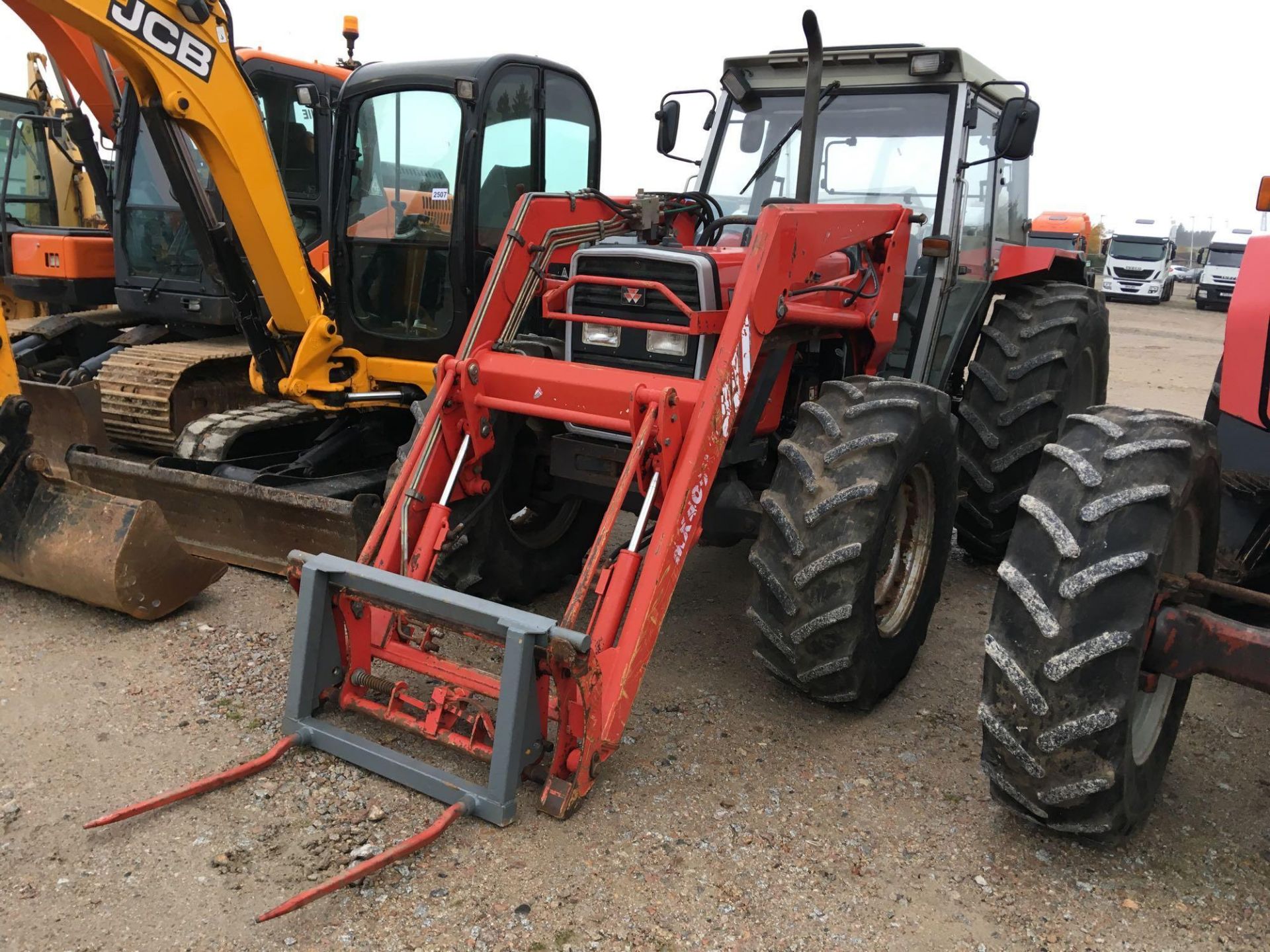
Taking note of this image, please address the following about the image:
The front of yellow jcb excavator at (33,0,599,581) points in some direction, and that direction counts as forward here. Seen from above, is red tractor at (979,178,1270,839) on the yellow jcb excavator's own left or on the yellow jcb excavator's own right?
on the yellow jcb excavator's own left

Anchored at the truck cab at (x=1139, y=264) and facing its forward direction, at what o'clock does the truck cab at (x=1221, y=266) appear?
the truck cab at (x=1221, y=266) is roughly at 9 o'clock from the truck cab at (x=1139, y=264).

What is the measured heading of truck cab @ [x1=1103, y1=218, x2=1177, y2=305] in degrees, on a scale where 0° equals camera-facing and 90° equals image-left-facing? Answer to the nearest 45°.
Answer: approximately 0°

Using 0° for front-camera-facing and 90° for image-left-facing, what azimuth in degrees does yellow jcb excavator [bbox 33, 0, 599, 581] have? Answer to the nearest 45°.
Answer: approximately 45°

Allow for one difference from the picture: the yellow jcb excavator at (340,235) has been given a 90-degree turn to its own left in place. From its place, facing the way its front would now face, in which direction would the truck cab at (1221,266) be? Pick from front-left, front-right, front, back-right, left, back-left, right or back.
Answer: left

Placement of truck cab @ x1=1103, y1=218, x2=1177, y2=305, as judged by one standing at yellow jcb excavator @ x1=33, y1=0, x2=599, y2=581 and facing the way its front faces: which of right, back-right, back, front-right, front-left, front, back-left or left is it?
back

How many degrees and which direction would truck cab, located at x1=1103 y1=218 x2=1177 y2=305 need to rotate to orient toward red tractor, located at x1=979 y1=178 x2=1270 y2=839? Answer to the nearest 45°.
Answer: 0° — it already faces it

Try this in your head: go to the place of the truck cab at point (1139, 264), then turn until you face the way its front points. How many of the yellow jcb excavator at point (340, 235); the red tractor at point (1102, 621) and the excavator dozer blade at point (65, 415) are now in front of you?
3
